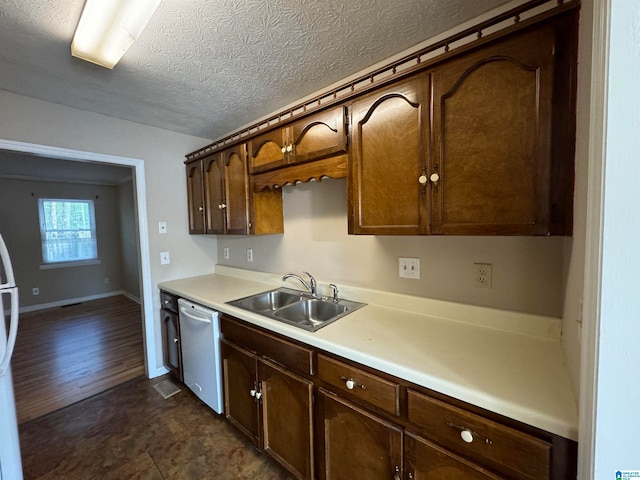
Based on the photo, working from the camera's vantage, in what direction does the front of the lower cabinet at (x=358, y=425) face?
facing the viewer and to the left of the viewer

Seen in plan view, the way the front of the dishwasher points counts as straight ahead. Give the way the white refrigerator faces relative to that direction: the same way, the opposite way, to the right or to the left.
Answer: the opposite way

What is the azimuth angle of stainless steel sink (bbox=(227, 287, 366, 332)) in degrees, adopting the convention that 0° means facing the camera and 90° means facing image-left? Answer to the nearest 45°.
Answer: approximately 45°

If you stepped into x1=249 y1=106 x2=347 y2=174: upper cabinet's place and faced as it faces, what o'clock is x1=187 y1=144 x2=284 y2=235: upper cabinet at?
x1=187 y1=144 x2=284 y2=235: upper cabinet is roughly at 3 o'clock from x1=249 y1=106 x2=347 y2=174: upper cabinet.

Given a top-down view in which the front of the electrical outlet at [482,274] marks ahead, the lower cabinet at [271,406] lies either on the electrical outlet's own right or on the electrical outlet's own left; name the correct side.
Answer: on the electrical outlet's own right

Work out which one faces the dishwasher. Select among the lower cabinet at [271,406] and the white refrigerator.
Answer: the white refrigerator

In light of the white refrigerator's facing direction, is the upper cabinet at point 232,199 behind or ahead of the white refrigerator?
ahead

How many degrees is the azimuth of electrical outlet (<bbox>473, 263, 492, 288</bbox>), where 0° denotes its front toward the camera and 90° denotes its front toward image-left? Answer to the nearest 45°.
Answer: approximately 0°

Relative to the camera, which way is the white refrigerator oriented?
to the viewer's right

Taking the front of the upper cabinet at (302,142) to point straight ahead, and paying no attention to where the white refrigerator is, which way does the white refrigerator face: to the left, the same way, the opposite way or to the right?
the opposite way

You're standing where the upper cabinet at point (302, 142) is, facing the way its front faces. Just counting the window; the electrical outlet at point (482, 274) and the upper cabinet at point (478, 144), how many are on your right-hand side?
1
